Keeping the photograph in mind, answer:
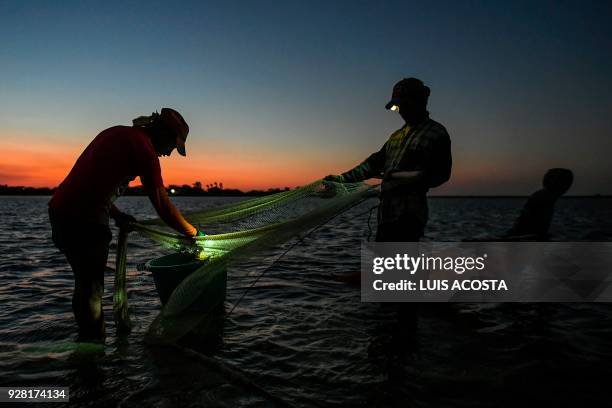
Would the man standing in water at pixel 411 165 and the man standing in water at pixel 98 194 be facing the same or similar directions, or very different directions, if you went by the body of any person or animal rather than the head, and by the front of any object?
very different directions

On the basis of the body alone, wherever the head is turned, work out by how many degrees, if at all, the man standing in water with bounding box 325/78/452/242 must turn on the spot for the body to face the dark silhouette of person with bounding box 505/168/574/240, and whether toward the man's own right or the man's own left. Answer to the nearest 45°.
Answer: approximately 180°

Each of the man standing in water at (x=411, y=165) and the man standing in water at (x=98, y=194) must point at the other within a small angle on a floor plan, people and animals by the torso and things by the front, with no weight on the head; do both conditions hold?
yes

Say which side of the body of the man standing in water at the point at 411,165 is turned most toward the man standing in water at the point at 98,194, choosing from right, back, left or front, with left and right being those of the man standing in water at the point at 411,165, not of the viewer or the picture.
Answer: front

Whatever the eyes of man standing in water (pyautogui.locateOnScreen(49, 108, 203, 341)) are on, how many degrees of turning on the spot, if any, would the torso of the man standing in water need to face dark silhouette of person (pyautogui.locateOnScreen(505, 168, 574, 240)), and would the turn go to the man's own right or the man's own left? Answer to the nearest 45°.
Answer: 0° — they already face them

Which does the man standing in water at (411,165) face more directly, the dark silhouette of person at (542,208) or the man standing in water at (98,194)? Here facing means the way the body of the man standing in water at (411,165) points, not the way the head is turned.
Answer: the man standing in water

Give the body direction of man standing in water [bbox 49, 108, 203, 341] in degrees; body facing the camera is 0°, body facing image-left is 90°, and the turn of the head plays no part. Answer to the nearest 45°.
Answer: approximately 270°

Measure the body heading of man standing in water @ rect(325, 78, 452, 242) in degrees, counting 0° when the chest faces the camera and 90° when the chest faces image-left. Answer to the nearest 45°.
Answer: approximately 45°
